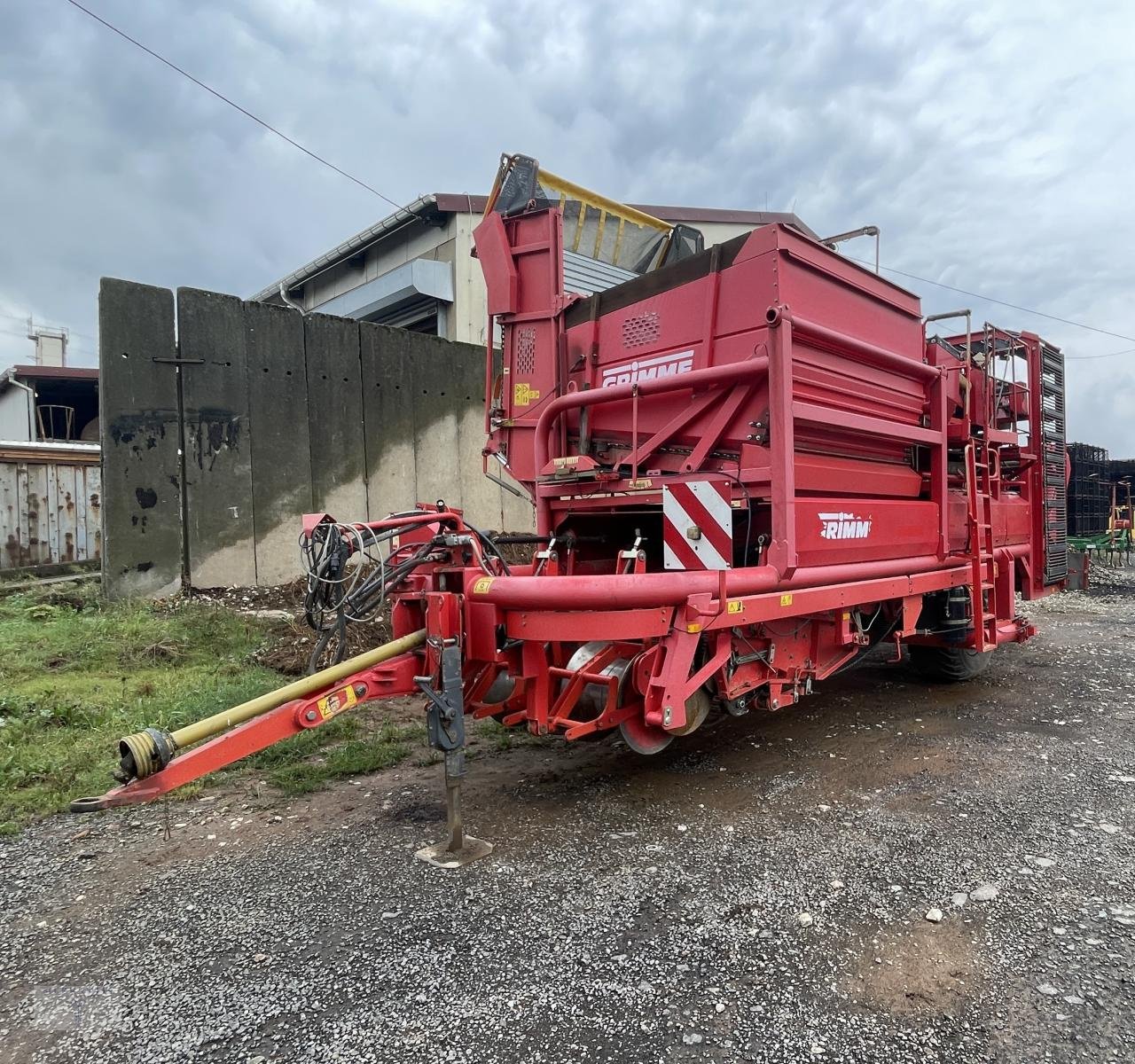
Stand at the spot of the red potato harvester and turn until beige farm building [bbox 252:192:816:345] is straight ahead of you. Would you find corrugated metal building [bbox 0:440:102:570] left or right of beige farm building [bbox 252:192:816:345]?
left

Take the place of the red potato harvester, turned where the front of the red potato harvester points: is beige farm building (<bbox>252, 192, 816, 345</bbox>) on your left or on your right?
on your right

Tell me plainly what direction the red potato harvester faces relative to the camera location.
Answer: facing the viewer and to the left of the viewer

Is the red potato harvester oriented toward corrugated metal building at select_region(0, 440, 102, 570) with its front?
no

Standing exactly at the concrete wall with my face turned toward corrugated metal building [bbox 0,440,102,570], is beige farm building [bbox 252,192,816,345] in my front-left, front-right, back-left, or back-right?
front-right

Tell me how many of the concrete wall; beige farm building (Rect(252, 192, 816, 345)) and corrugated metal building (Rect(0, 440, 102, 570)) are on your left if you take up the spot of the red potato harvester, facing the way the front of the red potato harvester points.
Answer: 0

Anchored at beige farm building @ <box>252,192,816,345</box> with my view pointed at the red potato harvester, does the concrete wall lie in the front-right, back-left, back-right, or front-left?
front-right

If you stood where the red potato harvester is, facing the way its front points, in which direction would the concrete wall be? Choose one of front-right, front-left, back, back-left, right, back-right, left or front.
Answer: right
